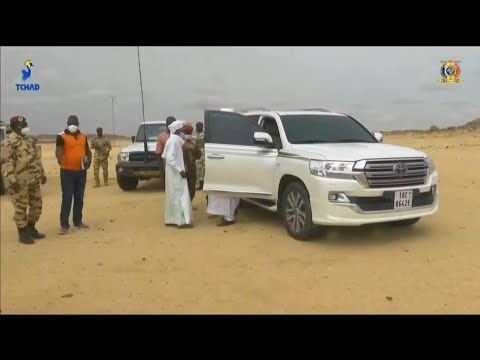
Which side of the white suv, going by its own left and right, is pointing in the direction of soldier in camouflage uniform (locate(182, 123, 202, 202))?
back

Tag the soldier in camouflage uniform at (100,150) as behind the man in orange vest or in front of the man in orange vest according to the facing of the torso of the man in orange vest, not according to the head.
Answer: behind

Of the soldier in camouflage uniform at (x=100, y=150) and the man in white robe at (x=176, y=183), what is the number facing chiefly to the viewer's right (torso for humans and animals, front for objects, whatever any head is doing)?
1

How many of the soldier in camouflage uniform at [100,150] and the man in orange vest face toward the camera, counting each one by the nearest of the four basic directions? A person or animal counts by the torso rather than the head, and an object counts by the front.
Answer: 2

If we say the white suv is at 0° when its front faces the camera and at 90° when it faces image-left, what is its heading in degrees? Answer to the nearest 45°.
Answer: approximately 315°

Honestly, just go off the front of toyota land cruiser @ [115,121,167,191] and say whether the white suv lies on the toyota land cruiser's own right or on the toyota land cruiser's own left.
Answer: on the toyota land cruiser's own left

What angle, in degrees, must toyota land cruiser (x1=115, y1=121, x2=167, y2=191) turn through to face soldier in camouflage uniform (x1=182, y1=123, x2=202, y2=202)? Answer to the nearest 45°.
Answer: approximately 45° to its left

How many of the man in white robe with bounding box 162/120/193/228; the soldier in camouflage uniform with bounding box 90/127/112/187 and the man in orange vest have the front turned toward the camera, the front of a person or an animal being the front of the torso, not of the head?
2

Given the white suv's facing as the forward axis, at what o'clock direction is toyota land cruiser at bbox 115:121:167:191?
The toyota land cruiser is roughly at 6 o'clock from the white suv.

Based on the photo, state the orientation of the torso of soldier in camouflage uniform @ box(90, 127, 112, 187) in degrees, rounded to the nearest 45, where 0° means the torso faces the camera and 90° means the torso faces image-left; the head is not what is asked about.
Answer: approximately 0°

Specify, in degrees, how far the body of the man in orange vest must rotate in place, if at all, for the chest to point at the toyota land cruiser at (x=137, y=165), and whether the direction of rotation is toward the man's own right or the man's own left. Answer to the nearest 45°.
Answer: approximately 180°
